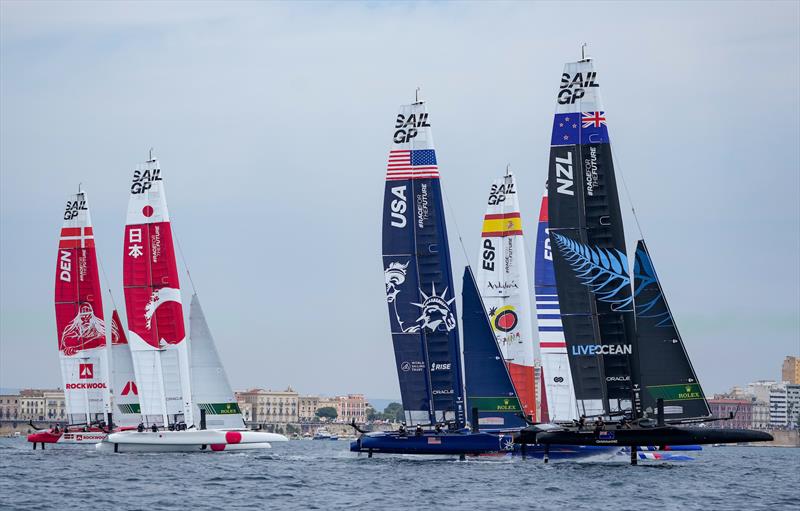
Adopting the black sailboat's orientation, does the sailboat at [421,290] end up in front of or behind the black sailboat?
behind

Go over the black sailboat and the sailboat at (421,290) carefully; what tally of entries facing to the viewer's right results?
2

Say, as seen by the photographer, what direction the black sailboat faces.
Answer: facing to the right of the viewer

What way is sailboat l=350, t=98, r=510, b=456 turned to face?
to the viewer's right

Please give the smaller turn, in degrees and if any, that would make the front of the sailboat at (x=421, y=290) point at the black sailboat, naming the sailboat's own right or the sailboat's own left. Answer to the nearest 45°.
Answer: approximately 45° to the sailboat's own right
